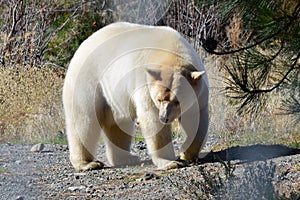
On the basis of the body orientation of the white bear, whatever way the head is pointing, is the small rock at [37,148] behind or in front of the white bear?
behind

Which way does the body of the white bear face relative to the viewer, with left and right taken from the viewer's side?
facing the viewer and to the right of the viewer
